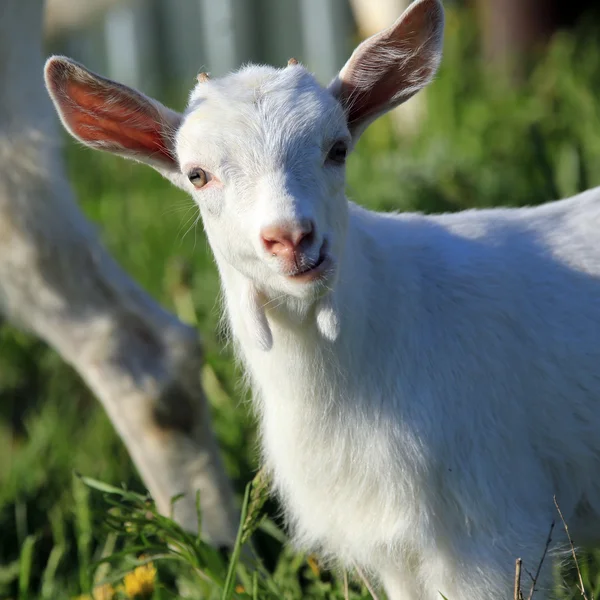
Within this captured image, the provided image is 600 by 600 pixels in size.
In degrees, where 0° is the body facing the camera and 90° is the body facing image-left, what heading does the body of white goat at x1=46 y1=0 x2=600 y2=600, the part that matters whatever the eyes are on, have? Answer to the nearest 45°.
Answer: approximately 45°

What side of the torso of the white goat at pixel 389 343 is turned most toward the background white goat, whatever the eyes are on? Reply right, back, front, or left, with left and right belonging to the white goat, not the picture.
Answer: right

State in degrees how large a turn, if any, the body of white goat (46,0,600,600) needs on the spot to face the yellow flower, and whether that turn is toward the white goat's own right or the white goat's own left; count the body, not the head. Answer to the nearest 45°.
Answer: approximately 45° to the white goat's own right
